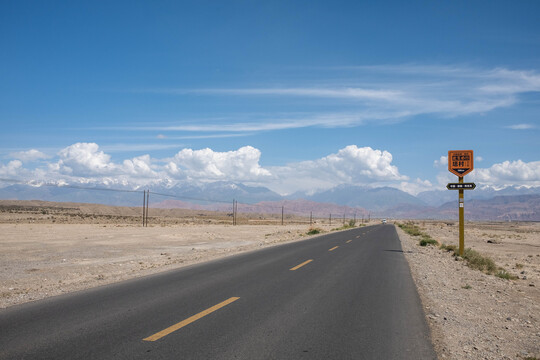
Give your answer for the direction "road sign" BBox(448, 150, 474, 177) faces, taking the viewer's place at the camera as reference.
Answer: facing the viewer
